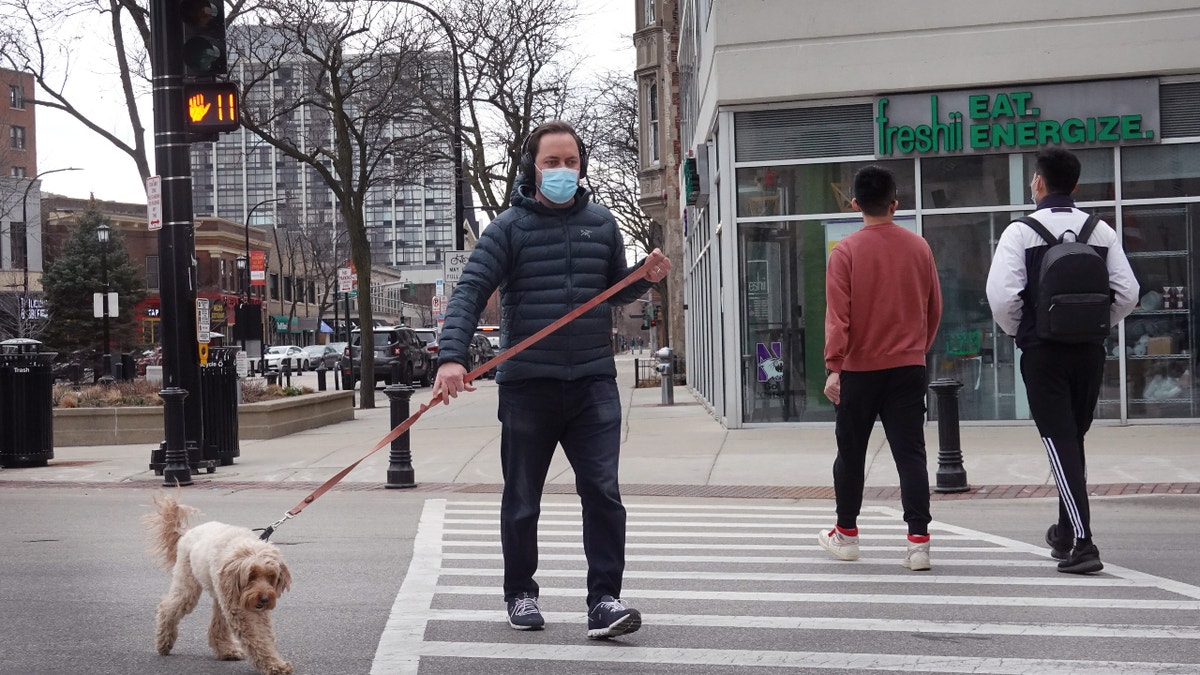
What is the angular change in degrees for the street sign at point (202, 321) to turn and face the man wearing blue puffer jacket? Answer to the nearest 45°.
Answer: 0° — it already faces them

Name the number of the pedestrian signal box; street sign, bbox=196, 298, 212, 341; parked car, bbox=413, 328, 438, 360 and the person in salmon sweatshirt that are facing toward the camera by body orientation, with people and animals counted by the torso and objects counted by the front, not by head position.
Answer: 2

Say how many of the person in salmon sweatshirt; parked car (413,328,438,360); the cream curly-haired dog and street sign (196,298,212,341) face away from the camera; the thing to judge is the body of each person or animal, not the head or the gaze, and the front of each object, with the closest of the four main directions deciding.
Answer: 2

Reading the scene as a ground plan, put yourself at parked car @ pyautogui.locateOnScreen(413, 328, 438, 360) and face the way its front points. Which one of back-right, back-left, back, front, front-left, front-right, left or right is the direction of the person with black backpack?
back

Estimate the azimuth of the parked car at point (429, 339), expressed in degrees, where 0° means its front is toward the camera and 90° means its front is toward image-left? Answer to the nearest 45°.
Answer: approximately 180°

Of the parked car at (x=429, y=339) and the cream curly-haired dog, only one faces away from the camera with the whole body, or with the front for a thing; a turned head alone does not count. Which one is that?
the parked car

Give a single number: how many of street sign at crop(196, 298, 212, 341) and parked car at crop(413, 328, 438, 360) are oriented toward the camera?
1

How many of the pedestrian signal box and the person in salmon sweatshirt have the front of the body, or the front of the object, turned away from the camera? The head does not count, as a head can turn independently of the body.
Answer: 1

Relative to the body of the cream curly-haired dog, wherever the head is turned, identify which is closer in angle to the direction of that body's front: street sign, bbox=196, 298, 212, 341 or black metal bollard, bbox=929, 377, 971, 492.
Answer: the black metal bollard

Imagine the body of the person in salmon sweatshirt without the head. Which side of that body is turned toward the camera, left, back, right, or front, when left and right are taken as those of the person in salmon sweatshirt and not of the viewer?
back

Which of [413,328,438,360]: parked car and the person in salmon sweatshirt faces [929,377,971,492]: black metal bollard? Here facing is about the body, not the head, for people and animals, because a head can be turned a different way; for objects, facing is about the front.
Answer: the person in salmon sweatshirt
